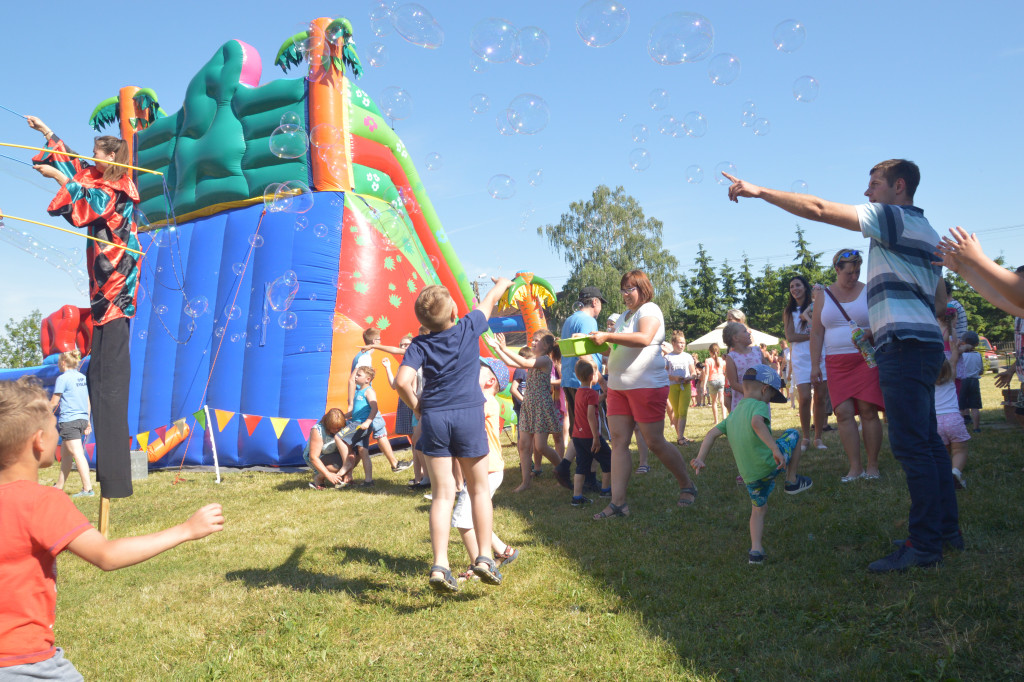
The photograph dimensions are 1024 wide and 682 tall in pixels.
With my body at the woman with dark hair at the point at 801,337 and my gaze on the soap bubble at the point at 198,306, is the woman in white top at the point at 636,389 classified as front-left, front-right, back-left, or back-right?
front-left

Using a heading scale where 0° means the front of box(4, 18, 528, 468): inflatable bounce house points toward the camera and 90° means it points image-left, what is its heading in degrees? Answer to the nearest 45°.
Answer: approximately 225°

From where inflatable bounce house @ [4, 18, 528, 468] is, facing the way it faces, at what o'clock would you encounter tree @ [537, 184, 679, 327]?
The tree is roughly at 12 o'clock from the inflatable bounce house.

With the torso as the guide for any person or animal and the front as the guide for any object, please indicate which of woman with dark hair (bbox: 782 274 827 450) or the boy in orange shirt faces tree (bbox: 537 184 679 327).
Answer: the boy in orange shirt

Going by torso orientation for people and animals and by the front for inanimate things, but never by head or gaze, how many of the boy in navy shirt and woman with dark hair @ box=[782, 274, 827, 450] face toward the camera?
1

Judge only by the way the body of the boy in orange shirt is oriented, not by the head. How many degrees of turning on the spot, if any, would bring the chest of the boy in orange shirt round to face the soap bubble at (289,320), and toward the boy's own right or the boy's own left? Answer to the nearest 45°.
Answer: approximately 45° to the boy's own left

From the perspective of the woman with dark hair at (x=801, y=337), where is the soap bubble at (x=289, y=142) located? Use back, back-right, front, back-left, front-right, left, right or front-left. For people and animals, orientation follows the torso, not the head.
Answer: right

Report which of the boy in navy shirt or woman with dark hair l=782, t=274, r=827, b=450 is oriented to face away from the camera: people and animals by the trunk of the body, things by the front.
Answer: the boy in navy shirt

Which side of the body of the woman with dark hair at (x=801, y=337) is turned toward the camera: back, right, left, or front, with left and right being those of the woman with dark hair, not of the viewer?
front

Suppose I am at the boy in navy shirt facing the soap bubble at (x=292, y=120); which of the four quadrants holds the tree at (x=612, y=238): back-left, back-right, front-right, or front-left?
front-right

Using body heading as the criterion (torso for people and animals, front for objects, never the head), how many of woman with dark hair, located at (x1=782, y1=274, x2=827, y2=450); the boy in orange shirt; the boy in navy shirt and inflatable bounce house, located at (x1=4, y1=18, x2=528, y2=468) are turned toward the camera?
1

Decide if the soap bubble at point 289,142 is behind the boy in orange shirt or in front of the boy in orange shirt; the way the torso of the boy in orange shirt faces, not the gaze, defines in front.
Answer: in front

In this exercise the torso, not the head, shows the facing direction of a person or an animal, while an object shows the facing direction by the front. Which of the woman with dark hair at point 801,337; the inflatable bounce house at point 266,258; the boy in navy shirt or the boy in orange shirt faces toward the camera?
the woman with dark hair

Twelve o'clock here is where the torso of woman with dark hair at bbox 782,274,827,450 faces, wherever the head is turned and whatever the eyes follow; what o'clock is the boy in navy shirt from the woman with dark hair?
The boy in navy shirt is roughly at 1 o'clock from the woman with dark hair.

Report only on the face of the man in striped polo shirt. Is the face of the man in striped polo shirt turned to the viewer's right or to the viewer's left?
to the viewer's left

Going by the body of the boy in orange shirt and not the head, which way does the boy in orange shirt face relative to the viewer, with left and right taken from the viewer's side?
facing away from the viewer and to the right of the viewer
